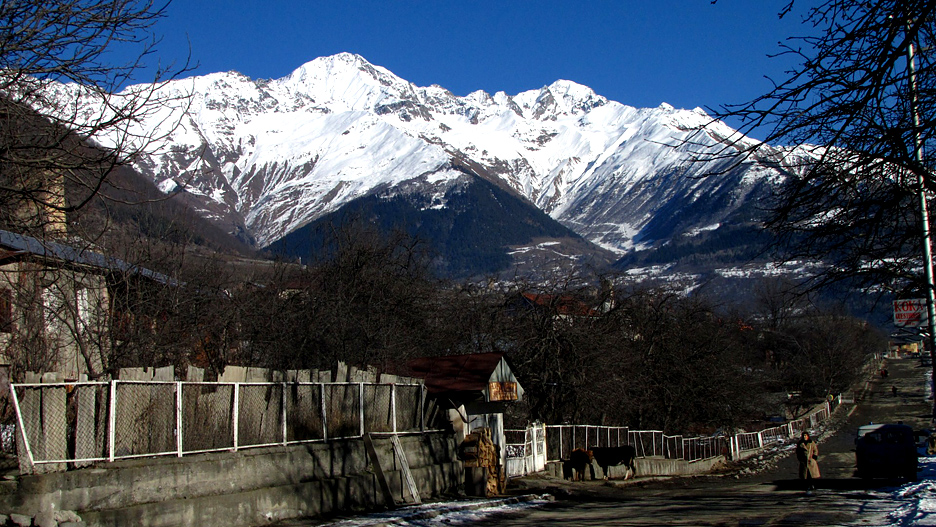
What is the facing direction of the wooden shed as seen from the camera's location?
facing the viewer and to the right of the viewer

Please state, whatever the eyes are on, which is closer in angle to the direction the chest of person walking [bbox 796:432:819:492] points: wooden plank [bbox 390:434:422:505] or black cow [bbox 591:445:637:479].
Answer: the wooden plank

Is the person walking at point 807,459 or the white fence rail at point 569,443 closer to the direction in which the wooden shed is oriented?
the person walking

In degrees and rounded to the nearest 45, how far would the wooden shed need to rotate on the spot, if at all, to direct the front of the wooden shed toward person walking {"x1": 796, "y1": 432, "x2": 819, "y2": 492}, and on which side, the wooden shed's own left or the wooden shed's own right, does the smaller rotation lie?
approximately 45° to the wooden shed's own left

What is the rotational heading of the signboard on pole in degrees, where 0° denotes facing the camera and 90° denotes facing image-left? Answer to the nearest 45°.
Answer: approximately 0°

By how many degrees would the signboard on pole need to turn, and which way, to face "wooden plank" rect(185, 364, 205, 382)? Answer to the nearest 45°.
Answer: approximately 45° to its right

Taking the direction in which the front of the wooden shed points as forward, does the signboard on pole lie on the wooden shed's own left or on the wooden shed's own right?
on the wooden shed's own left

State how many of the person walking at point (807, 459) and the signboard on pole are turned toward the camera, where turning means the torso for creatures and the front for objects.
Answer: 2
